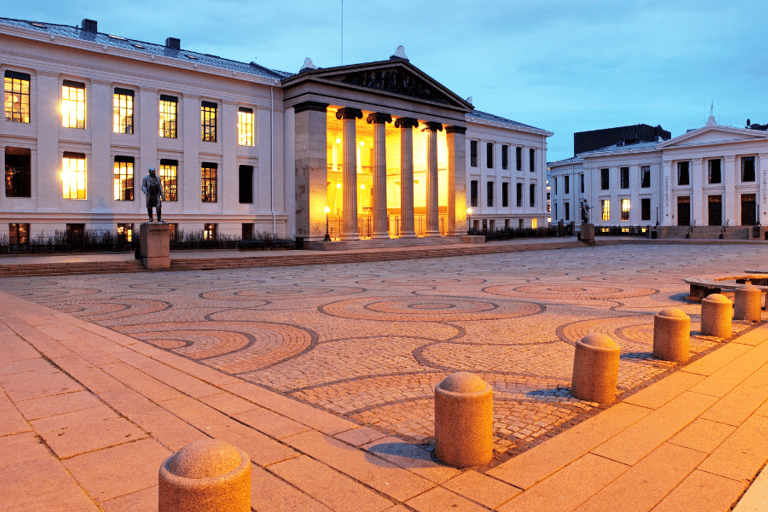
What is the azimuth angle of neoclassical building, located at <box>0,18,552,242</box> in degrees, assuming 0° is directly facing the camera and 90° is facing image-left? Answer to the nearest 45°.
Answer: approximately 315°

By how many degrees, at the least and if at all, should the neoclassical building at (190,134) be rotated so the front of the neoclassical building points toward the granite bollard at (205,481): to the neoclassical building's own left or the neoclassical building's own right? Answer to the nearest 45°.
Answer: approximately 45° to the neoclassical building's own right

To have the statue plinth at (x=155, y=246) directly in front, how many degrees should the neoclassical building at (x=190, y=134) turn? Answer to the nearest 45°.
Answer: approximately 45° to its right
